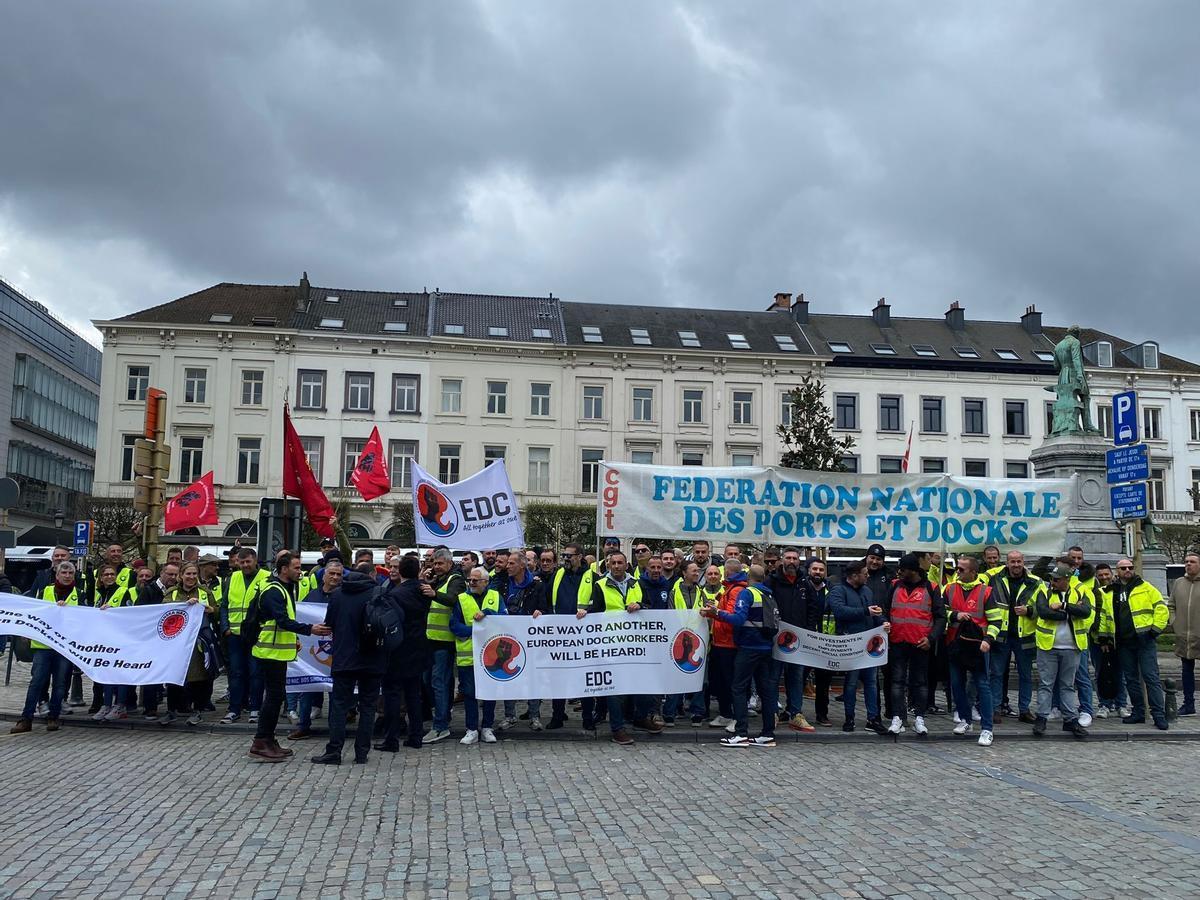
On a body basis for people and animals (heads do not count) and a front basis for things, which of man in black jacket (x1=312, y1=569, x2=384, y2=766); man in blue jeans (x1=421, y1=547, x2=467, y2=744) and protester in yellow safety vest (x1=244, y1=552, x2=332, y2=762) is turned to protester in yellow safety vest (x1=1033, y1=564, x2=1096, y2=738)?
protester in yellow safety vest (x1=244, y1=552, x2=332, y2=762)

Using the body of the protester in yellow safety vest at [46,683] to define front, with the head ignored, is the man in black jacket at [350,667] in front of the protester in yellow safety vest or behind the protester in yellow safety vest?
in front

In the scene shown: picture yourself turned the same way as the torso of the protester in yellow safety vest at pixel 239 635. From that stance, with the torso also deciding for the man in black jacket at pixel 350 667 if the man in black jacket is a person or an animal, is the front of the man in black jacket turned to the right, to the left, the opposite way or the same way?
the opposite way

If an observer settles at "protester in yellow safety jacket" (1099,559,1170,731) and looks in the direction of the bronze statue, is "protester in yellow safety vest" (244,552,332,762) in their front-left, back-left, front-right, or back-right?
back-left

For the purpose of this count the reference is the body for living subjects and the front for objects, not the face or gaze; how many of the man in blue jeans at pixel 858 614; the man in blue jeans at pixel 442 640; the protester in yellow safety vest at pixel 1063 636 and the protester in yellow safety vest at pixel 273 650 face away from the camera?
0

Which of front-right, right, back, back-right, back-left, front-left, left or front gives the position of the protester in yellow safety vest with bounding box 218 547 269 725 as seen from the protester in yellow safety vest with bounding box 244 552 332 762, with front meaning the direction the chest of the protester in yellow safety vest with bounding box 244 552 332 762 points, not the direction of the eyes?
left

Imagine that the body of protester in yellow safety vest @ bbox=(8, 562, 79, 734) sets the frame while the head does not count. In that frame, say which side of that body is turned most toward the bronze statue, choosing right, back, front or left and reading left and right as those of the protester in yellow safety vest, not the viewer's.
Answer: left

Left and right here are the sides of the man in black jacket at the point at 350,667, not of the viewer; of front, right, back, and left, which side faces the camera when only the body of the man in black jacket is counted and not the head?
back

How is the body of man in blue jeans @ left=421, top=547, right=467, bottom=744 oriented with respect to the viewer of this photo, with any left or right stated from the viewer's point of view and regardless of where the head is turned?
facing the viewer and to the left of the viewer

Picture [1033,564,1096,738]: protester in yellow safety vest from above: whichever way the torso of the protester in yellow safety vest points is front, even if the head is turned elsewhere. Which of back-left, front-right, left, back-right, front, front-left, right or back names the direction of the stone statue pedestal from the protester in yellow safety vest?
back

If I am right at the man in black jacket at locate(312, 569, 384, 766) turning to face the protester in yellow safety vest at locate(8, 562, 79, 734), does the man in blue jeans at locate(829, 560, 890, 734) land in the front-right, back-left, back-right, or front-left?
back-right

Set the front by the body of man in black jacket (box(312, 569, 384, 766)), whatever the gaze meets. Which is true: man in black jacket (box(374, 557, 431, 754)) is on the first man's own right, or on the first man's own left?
on the first man's own right

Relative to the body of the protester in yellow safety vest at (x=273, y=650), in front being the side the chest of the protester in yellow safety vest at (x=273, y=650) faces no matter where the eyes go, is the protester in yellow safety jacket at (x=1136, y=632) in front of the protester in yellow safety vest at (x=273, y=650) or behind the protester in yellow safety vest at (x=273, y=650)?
in front

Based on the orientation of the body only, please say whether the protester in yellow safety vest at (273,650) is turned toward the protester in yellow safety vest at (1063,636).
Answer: yes

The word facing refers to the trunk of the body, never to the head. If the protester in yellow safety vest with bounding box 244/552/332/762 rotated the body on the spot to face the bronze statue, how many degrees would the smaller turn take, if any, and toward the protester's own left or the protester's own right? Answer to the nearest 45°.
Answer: approximately 45° to the protester's own left

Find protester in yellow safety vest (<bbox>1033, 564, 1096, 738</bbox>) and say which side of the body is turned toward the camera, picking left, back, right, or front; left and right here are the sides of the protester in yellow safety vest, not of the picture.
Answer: front
